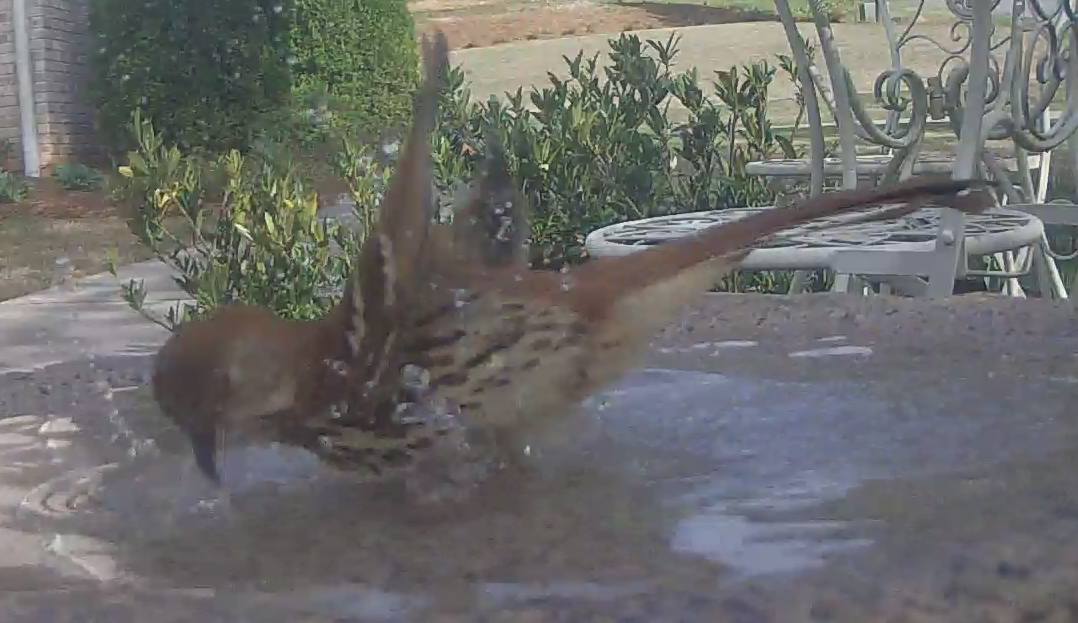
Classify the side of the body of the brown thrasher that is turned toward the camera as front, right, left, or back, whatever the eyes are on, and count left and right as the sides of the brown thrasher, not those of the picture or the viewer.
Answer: left

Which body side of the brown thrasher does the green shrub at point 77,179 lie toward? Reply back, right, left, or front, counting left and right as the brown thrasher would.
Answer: right

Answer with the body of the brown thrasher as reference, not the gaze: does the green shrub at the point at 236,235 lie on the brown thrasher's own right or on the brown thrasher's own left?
on the brown thrasher's own right

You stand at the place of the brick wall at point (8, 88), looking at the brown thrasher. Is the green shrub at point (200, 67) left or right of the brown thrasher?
left

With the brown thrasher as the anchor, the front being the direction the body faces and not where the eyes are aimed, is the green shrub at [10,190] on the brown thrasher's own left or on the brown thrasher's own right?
on the brown thrasher's own right

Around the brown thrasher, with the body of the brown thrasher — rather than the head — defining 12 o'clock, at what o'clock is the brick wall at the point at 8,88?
The brick wall is roughly at 2 o'clock from the brown thrasher.

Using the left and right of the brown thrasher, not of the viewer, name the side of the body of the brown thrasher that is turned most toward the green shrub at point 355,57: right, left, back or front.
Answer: right
